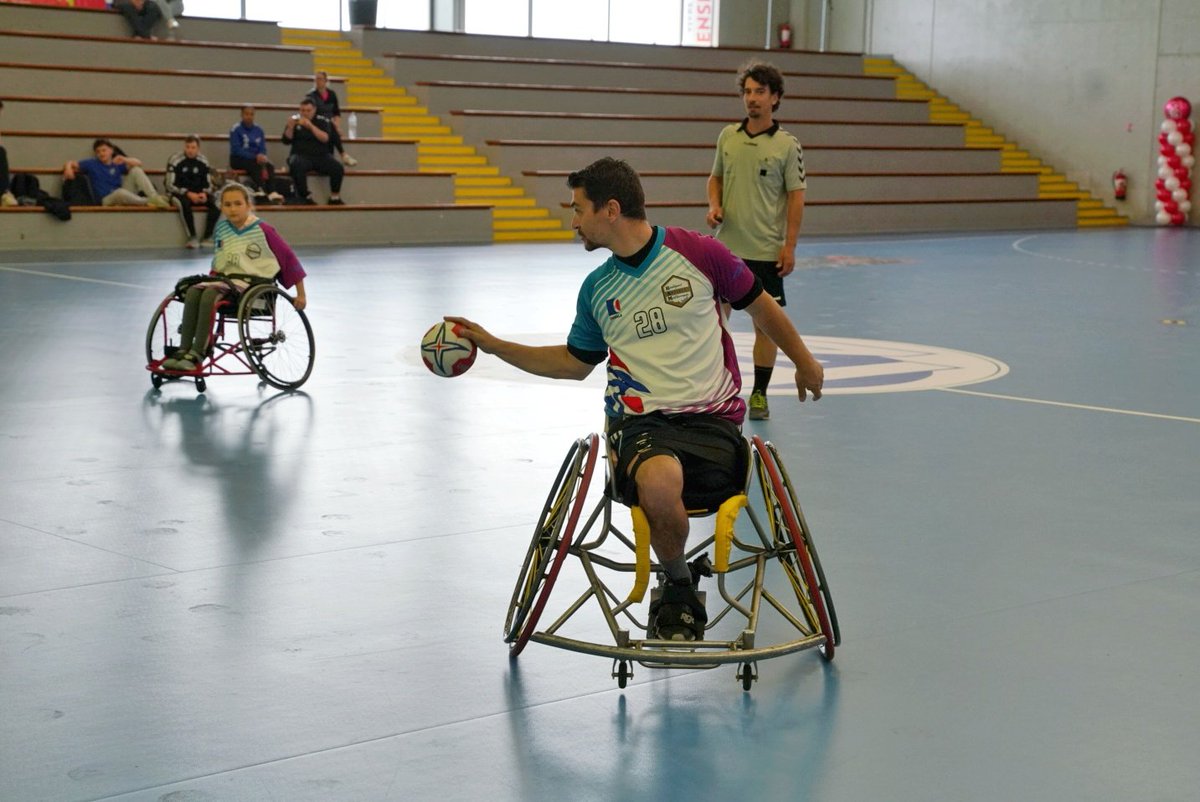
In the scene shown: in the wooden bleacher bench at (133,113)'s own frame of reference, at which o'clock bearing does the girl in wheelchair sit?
The girl in wheelchair is roughly at 12 o'clock from the wooden bleacher bench.

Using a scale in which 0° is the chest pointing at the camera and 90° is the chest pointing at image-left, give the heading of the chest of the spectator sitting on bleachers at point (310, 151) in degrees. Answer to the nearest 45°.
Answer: approximately 0°

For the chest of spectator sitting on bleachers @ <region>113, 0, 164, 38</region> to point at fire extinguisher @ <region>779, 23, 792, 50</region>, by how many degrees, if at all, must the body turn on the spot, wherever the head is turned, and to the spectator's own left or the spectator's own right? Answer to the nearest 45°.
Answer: approximately 135° to the spectator's own left

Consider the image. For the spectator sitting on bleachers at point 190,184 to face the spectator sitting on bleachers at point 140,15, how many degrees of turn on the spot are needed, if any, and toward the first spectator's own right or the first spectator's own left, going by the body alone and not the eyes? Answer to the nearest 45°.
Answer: approximately 180°

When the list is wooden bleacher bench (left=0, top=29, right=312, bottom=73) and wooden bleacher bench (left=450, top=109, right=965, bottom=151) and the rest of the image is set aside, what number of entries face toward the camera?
2

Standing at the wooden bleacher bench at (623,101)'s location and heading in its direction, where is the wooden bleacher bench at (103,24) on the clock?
the wooden bleacher bench at (103,24) is roughly at 2 o'clock from the wooden bleacher bench at (623,101).

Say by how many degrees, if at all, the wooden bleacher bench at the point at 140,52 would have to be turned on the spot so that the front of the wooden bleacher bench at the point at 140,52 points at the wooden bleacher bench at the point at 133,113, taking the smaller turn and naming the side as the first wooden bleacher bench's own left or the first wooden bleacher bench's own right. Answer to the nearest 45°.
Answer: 0° — it already faces it

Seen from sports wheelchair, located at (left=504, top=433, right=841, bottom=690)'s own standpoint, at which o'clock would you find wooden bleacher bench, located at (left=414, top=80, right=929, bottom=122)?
The wooden bleacher bench is roughly at 6 o'clock from the sports wheelchair.

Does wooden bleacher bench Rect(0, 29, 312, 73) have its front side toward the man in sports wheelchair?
yes

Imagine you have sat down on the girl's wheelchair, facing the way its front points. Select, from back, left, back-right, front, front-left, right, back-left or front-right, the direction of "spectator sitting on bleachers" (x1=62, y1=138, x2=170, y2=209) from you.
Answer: back-right

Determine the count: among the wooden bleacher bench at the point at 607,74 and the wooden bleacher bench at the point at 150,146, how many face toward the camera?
2

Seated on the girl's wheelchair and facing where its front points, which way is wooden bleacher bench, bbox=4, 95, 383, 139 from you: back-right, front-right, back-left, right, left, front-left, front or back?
back-right

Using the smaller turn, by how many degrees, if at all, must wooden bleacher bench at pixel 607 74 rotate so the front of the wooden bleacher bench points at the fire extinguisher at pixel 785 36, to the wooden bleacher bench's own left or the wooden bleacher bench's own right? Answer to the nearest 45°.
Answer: approximately 135° to the wooden bleacher bench's own left
